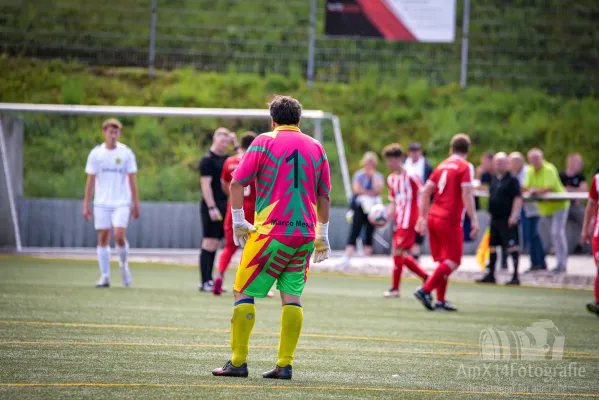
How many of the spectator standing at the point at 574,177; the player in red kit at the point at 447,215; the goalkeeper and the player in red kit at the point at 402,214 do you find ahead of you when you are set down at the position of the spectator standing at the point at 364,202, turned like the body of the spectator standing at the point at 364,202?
3

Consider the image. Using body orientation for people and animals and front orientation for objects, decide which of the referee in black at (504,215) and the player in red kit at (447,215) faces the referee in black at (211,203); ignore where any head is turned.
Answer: the referee in black at (504,215)

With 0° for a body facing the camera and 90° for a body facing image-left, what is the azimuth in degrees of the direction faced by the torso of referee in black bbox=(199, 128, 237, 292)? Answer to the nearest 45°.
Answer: approximately 315°

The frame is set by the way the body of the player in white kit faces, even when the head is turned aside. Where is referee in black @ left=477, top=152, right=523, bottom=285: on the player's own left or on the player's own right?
on the player's own left

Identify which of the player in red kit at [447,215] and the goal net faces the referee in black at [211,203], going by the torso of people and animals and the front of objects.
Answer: the goal net

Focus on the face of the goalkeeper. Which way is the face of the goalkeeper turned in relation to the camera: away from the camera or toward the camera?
away from the camera

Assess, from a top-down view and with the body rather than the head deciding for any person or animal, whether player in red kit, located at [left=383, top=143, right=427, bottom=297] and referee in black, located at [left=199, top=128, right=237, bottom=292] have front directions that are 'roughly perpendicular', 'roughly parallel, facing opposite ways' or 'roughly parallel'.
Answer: roughly perpendicular

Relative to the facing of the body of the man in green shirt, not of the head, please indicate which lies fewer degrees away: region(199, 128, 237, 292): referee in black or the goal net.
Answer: the referee in black

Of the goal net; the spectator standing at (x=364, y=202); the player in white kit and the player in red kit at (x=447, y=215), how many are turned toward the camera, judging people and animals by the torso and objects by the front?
3

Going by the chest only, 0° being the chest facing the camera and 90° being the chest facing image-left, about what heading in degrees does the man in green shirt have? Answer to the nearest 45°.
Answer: approximately 45°

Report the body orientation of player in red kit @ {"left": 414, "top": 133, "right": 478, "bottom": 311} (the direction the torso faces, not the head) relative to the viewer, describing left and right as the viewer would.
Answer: facing away from the viewer and to the right of the viewer
